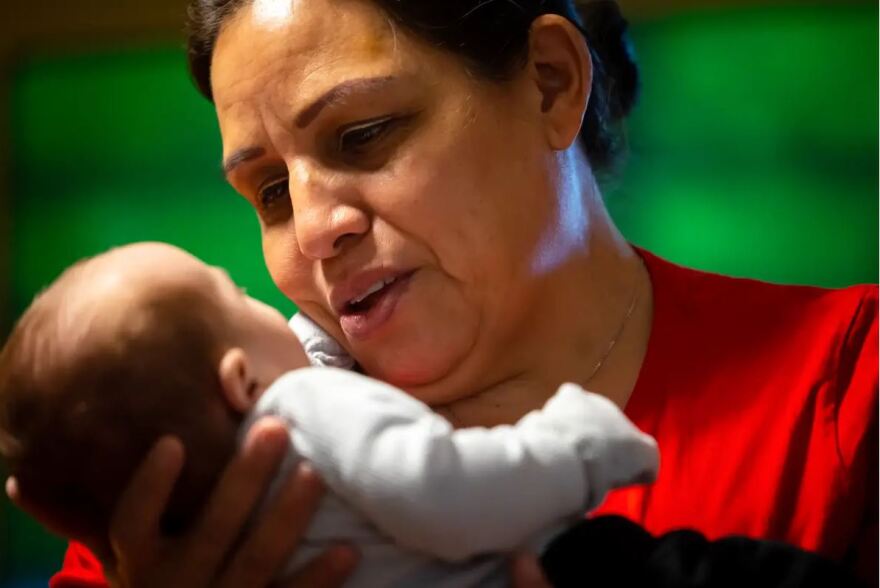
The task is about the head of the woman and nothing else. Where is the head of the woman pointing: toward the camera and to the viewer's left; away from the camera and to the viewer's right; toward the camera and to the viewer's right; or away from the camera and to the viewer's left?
toward the camera and to the viewer's left

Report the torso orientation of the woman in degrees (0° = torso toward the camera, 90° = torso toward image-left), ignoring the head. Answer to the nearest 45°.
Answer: approximately 45°

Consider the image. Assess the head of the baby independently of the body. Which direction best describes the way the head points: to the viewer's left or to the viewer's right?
to the viewer's right
